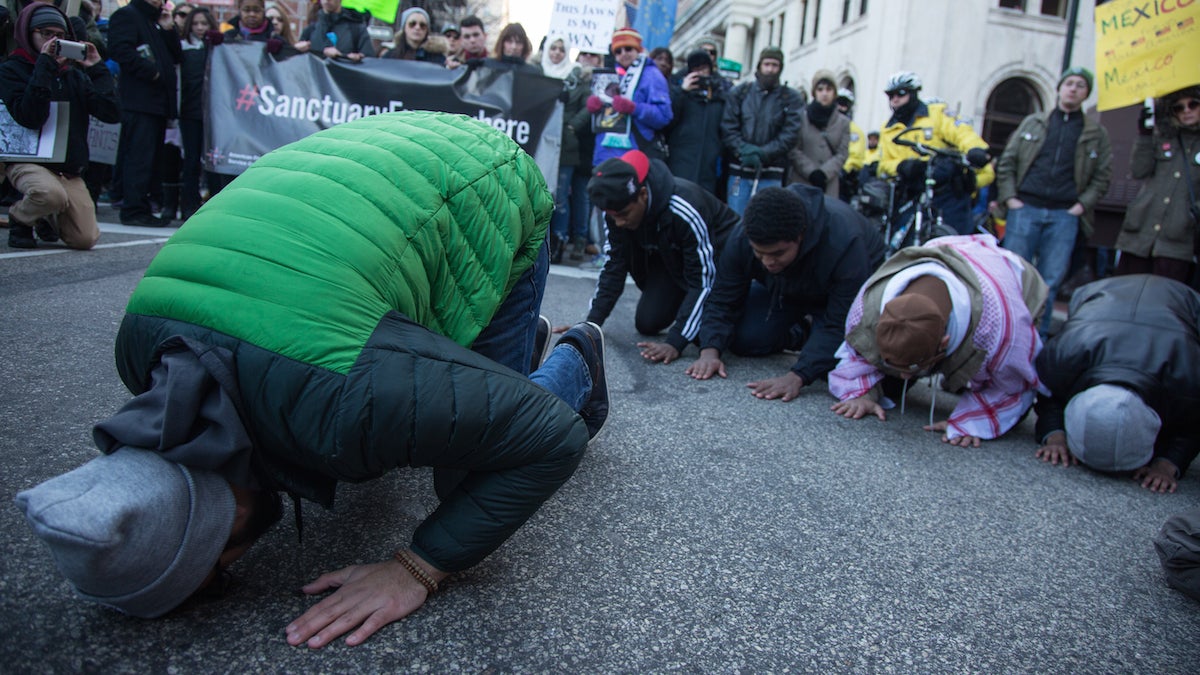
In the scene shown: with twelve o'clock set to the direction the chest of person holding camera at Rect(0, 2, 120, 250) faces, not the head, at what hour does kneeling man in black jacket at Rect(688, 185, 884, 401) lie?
The kneeling man in black jacket is roughly at 12 o'clock from the person holding camera.

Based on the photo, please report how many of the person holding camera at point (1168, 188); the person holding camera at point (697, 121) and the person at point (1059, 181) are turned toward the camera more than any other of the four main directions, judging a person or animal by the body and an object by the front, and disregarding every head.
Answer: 3

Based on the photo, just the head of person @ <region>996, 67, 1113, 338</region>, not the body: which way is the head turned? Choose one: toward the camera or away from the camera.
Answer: toward the camera

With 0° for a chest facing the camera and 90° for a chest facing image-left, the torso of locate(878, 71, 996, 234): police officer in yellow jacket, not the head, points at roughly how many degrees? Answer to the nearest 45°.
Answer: approximately 45°

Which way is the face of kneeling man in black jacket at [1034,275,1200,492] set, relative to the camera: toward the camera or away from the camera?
toward the camera

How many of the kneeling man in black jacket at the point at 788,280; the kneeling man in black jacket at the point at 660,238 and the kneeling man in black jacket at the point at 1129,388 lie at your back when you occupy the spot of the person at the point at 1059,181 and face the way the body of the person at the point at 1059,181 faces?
0

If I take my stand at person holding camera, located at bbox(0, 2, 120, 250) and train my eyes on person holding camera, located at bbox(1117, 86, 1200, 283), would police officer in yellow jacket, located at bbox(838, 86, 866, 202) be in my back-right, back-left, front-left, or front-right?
front-left

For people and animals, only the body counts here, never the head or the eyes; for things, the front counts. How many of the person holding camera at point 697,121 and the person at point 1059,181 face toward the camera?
2

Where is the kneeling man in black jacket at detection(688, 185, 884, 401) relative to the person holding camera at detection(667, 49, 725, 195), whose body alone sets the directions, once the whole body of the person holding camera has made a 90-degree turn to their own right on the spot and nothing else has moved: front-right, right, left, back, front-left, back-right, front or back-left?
left

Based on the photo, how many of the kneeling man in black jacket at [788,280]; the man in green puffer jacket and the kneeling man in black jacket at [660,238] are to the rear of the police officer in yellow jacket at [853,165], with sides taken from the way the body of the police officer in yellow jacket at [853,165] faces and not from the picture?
0

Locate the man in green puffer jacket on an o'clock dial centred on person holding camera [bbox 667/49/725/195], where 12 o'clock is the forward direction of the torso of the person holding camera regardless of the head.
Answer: The man in green puffer jacket is roughly at 12 o'clock from the person holding camera.

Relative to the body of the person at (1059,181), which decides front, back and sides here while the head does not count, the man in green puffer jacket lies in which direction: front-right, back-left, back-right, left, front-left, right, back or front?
front

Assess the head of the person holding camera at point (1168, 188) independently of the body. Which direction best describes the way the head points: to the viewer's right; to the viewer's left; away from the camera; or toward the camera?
toward the camera

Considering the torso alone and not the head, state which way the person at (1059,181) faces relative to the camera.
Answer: toward the camera

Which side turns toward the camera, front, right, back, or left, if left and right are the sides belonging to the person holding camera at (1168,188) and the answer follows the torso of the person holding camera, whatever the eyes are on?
front

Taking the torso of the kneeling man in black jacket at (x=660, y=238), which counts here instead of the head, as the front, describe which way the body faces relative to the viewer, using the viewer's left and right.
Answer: facing the viewer and to the left of the viewer

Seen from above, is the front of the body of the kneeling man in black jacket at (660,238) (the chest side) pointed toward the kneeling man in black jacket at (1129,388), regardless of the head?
no

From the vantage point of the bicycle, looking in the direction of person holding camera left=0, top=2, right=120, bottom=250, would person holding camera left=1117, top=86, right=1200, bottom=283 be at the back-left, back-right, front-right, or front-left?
back-left
